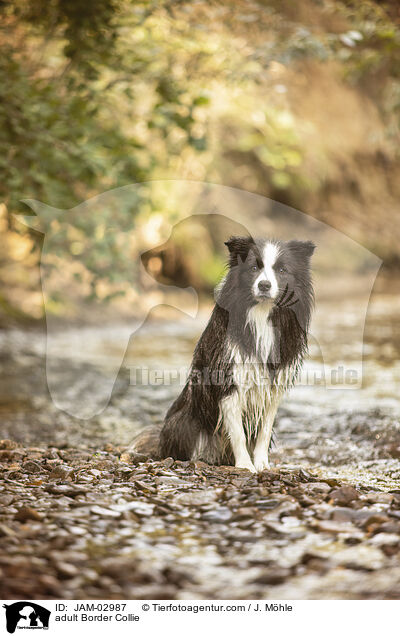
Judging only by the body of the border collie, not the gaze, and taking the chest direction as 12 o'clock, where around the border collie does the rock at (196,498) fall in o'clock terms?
The rock is roughly at 2 o'clock from the border collie.

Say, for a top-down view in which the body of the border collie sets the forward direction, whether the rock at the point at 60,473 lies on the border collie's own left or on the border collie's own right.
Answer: on the border collie's own right

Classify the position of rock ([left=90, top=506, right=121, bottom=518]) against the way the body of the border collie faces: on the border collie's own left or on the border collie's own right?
on the border collie's own right

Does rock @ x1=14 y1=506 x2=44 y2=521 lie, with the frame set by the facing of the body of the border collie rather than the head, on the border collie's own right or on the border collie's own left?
on the border collie's own right

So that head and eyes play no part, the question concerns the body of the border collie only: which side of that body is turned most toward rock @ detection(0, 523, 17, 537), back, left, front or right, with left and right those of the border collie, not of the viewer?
right

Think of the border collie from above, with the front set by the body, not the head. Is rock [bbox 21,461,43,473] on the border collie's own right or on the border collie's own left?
on the border collie's own right

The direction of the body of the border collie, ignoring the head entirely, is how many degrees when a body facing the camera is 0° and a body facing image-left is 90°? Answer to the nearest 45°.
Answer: approximately 315°
